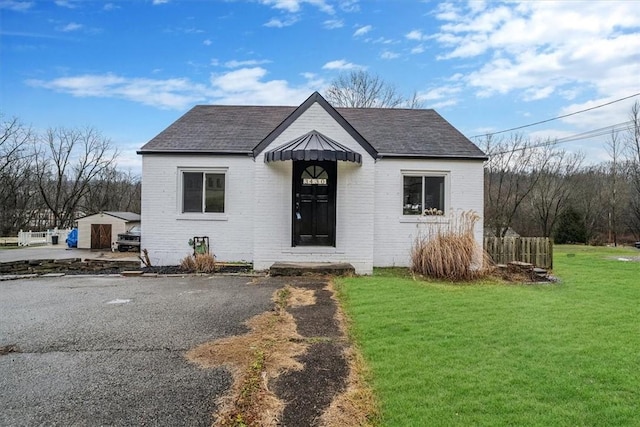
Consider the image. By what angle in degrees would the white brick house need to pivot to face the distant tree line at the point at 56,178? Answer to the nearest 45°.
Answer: approximately 135° to its right

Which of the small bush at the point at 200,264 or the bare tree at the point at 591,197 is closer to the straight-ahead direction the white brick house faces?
the small bush

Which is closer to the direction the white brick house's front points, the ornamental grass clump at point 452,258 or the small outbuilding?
the ornamental grass clump

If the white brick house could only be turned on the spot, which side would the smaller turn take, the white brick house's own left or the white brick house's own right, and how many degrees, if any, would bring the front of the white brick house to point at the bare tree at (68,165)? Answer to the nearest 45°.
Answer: approximately 135° to the white brick house's own right

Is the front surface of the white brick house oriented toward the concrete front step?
yes

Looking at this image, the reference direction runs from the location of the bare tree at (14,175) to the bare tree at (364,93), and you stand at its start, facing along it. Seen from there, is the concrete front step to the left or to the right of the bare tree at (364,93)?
right

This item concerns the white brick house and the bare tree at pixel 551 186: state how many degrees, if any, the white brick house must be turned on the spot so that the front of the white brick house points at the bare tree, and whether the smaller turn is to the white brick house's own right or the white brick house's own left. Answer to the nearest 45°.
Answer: approximately 135° to the white brick house's own left

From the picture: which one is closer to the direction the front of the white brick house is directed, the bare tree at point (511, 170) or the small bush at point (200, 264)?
the small bush

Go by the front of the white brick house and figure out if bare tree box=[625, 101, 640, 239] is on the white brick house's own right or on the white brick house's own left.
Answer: on the white brick house's own left

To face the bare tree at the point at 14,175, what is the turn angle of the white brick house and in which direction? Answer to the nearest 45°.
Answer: approximately 135° to its right

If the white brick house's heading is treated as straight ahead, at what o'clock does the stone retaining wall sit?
The stone retaining wall is roughly at 3 o'clock from the white brick house.

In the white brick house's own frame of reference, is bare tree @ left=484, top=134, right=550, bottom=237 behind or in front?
behind

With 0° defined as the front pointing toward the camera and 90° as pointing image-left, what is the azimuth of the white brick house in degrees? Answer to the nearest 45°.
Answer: approximately 0°

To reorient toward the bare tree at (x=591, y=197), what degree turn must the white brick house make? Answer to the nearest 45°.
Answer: approximately 135° to its left
